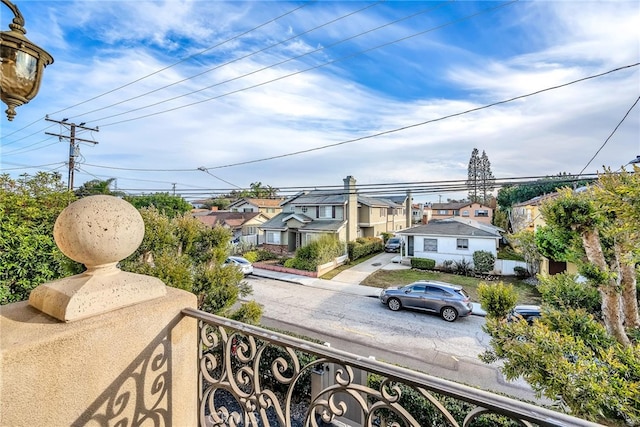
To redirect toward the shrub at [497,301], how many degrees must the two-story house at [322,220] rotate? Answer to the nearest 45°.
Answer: approximately 45° to its left

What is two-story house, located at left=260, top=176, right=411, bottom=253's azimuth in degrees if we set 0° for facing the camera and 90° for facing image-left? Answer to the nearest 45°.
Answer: approximately 45°

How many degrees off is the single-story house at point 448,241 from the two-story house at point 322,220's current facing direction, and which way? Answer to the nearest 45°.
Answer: approximately 90° to its left

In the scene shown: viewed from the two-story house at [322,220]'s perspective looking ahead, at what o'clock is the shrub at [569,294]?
The shrub is roughly at 10 o'clock from the two-story house.

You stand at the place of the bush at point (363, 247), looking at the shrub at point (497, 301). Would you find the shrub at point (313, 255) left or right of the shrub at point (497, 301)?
right

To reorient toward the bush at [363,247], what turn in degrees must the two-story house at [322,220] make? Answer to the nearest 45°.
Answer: approximately 90° to its left

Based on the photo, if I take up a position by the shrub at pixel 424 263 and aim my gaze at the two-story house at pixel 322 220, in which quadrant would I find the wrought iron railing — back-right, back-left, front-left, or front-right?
back-left

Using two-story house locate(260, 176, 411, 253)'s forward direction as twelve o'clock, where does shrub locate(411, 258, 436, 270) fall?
The shrub is roughly at 9 o'clock from the two-story house.
